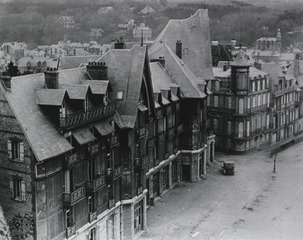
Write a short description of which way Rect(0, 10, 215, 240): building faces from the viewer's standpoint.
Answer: facing the viewer and to the right of the viewer
